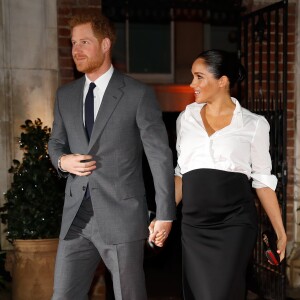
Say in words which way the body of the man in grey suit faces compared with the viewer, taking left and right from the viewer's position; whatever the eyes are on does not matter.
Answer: facing the viewer and to the left of the viewer

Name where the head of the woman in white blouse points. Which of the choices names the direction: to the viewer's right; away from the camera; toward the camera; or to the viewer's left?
to the viewer's left

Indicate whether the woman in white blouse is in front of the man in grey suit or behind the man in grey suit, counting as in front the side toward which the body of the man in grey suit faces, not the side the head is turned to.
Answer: behind

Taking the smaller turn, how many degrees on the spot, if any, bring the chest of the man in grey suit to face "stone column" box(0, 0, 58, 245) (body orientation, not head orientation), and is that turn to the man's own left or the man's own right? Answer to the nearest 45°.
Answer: approximately 135° to the man's own right

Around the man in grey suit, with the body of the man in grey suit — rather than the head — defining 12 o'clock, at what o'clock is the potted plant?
The potted plant is roughly at 4 o'clock from the man in grey suit.

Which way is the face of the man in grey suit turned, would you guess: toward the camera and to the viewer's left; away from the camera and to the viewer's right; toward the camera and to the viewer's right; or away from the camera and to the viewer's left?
toward the camera and to the viewer's left
